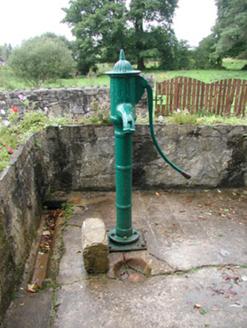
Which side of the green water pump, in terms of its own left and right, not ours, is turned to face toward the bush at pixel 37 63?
back

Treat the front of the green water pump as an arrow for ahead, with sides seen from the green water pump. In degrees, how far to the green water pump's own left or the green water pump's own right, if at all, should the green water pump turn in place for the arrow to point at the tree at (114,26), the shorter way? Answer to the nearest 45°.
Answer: approximately 180°

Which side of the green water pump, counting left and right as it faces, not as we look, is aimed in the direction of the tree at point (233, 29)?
back

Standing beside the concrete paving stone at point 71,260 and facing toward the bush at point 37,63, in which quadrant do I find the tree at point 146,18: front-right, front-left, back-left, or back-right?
front-right

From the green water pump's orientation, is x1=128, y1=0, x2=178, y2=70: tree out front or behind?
behind

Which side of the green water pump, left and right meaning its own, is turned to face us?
front

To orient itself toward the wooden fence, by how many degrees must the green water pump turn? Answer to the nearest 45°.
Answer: approximately 180°
